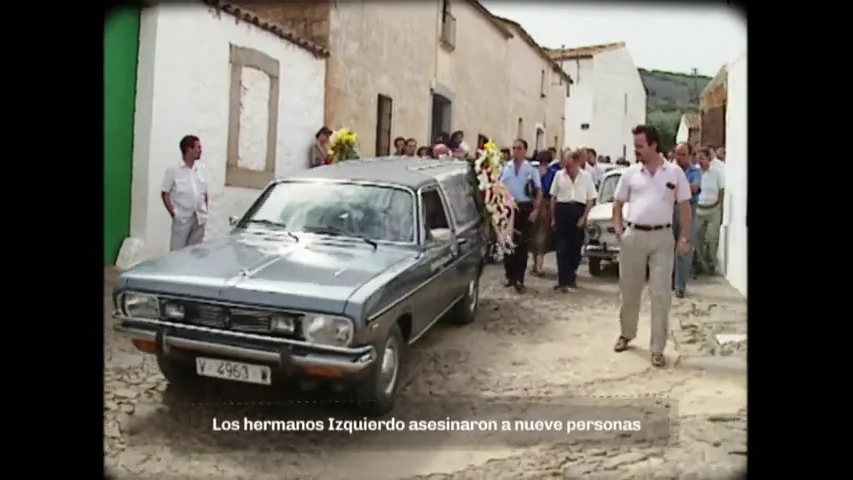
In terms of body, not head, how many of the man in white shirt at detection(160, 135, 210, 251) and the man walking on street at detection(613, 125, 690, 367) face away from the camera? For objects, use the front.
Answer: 0

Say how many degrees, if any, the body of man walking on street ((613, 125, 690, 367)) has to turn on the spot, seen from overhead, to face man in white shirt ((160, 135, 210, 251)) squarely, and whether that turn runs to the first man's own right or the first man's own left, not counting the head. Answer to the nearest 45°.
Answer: approximately 90° to the first man's own right

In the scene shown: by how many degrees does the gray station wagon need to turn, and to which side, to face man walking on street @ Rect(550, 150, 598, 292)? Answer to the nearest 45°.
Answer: approximately 180°

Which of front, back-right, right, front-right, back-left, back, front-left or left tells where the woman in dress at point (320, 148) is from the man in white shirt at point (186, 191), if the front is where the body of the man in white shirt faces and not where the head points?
left

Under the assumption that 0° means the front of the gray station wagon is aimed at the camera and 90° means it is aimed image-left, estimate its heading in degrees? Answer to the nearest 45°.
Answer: approximately 45°

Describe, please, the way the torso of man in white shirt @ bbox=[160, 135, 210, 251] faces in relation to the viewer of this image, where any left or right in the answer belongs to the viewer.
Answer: facing the viewer and to the right of the viewer

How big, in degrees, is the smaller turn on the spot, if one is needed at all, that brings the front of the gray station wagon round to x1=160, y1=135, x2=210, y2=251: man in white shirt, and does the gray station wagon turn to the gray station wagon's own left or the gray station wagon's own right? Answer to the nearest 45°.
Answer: approximately 90° to the gray station wagon's own right

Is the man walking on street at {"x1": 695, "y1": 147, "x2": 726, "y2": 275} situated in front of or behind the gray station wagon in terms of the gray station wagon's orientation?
behind

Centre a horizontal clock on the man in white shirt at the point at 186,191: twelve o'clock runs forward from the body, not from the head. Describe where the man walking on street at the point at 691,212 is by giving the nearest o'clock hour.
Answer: The man walking on street is roughly at 11 o'clock from the man in white shirt.
